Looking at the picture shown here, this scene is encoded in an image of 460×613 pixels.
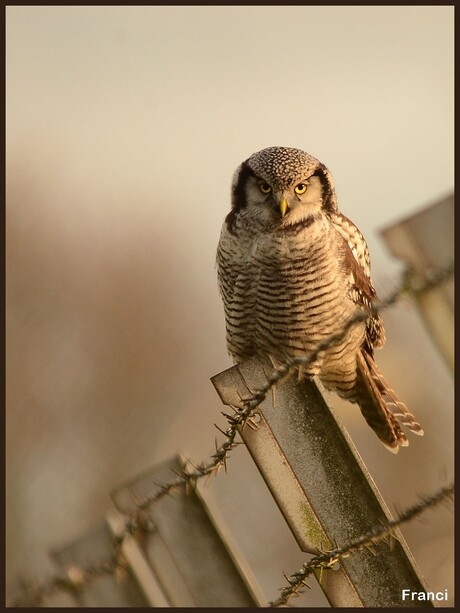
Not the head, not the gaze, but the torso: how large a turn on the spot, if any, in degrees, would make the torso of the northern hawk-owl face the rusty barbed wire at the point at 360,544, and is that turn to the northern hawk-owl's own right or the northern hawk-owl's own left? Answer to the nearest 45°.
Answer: approximately 45° to the northern hawk-owl's own left

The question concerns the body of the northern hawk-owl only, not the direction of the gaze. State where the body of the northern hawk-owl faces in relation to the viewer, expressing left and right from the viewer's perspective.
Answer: facing the viewer and to the left of the viewer
